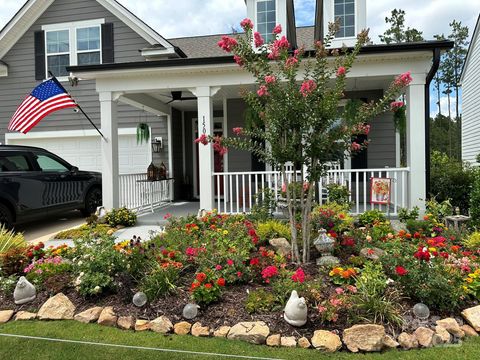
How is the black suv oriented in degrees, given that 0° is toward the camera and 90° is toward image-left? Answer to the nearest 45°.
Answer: approximately 225°

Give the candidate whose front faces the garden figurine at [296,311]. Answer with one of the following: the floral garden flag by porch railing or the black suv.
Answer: the floral garden flag by porch railing

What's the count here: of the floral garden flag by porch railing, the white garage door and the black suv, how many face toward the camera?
2

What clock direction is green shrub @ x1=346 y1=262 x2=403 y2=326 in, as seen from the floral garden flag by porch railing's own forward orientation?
The green shrub is roughly at 12 o'clock from the floral garden flag by porch railing.

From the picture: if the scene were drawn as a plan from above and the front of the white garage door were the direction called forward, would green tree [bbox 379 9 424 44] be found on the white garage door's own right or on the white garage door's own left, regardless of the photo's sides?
on the white garage door's own left

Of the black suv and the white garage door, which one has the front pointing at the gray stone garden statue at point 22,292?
the white garage door

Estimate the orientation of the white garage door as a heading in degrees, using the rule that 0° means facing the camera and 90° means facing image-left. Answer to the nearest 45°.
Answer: approximately 0°

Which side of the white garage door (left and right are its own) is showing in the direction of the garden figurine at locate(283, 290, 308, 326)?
front

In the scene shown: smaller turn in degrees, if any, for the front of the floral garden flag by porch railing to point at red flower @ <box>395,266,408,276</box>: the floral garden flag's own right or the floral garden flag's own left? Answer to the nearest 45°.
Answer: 0° — it already faces it

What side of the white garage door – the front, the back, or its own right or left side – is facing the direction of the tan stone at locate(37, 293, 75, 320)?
front

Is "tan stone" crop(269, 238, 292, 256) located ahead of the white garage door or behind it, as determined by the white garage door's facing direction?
ahead

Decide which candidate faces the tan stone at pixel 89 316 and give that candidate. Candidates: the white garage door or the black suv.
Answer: the white garage door

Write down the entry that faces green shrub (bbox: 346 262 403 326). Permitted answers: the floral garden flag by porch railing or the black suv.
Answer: the floral garden flag by porch railing

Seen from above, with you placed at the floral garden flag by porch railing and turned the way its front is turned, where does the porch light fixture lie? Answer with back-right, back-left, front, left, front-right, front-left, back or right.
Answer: right
